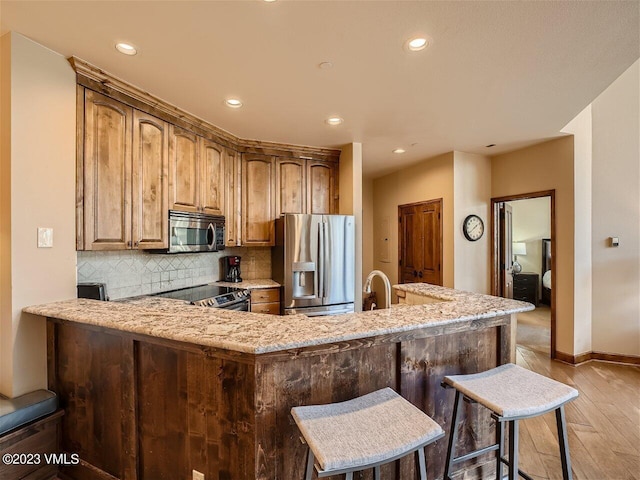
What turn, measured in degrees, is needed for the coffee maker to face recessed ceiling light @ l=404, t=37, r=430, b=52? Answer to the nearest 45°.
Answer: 0° — it already faces it

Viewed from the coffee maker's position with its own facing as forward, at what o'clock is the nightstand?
The nightstand is roughly at 10 o'clock from the coffee maker.

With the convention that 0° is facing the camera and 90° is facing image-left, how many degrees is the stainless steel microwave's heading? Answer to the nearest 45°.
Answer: approximately 315°

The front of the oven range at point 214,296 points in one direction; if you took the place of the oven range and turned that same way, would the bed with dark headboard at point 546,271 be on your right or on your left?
on your left

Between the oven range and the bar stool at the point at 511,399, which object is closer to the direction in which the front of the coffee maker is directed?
the bar stool

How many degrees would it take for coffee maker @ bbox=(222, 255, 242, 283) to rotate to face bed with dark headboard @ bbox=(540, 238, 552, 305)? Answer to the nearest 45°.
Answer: approximately 45° to its left

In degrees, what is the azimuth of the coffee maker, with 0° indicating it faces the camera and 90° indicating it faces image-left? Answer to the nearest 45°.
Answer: approximately 315°

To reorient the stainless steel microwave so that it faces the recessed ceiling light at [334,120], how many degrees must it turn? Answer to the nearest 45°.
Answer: approximately 45° to its left

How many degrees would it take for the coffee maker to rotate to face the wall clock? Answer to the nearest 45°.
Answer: approximately 45° to its left
